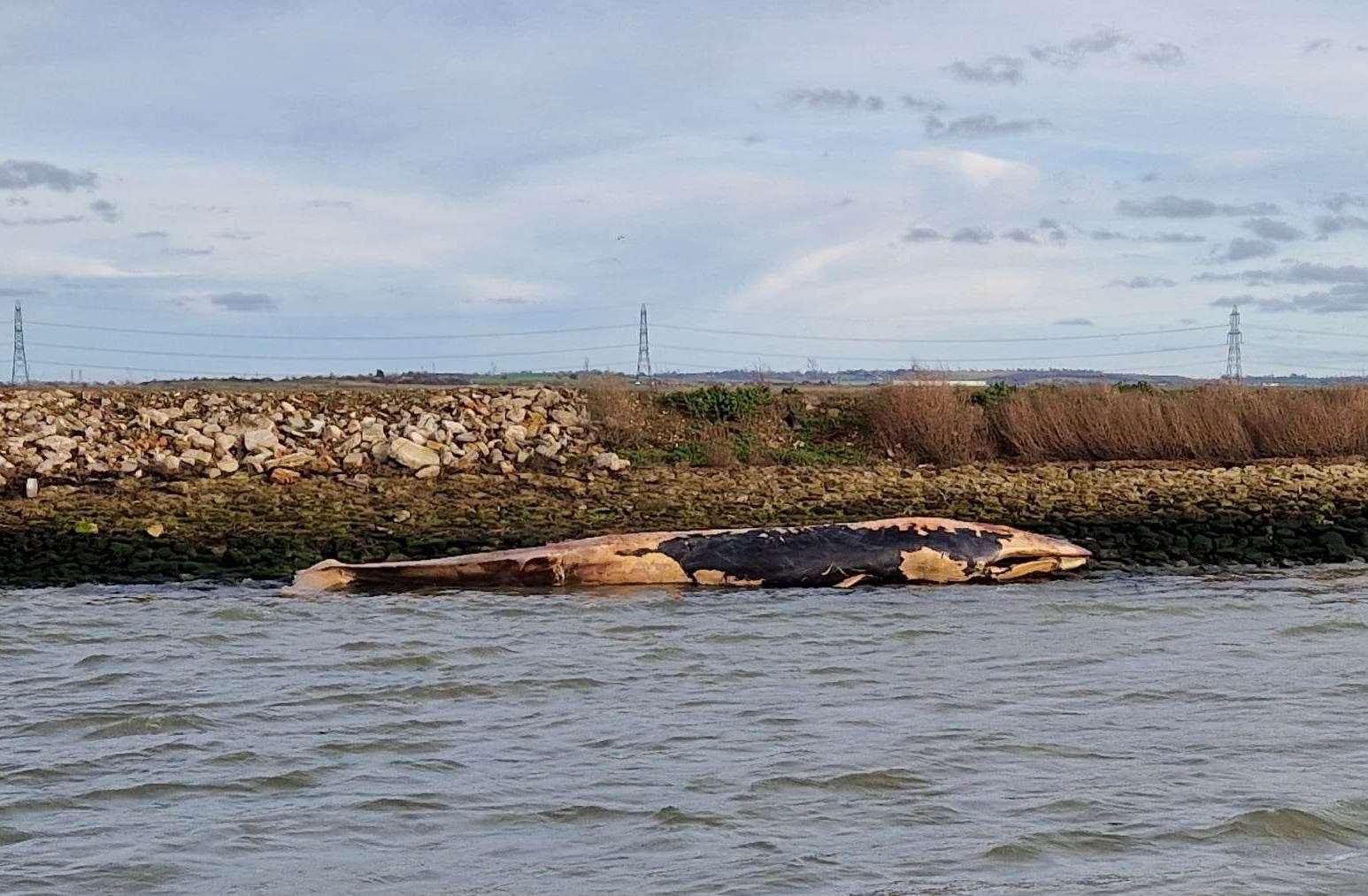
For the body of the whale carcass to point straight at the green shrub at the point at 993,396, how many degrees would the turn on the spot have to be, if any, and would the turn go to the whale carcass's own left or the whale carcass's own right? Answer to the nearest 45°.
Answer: approximately 90° to the whale carcass's own left

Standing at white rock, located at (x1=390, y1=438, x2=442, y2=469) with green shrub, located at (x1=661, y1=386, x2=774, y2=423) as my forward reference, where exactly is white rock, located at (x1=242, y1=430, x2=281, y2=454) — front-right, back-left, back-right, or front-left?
back-left

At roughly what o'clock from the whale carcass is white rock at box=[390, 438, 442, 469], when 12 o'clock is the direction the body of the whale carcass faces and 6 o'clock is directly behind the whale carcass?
The white rock is roughly at 8 o'clock from the whale carcass.

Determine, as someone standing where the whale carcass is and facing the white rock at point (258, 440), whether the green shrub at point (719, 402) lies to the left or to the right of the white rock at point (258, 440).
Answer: right

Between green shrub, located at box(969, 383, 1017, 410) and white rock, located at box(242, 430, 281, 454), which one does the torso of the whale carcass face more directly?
the green shrub

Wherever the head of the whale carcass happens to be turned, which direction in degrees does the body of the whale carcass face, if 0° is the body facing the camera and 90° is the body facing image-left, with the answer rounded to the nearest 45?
approximately 270°

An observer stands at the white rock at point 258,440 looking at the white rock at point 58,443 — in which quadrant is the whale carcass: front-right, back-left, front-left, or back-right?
back-left

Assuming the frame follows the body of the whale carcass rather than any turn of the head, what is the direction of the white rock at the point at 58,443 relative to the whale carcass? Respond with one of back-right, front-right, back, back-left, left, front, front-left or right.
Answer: back-left

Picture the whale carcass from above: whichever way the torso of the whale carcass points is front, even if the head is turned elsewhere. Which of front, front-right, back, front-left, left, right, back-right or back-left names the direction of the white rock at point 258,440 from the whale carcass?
back-left

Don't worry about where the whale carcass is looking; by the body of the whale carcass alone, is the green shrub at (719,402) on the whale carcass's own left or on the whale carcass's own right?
on the whale carcass's own left

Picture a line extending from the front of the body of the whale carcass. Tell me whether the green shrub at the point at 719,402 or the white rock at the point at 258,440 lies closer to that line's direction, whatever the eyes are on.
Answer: the green shrub
